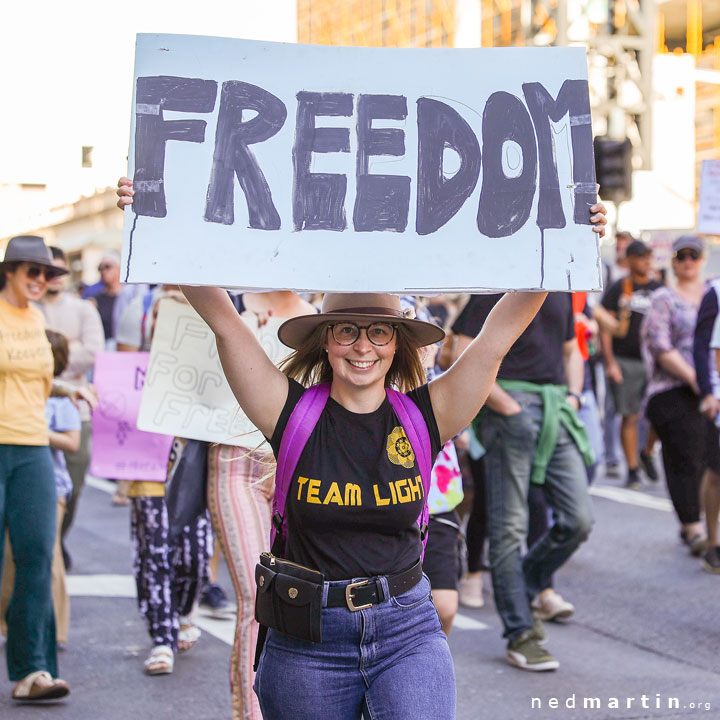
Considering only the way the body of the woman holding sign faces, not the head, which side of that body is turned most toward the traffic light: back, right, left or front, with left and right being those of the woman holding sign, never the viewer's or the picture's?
back

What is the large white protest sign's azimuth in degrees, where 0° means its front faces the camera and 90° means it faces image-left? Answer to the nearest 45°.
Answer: approximately 0°

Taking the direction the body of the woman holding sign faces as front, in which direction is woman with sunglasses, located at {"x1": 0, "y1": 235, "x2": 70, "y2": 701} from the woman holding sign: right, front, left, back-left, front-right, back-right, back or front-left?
back-right

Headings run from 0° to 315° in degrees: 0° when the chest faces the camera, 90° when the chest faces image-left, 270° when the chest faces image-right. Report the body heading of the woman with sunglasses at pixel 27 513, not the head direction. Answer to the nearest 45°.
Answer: approximately 315°

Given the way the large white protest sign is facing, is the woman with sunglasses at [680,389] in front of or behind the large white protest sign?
behind

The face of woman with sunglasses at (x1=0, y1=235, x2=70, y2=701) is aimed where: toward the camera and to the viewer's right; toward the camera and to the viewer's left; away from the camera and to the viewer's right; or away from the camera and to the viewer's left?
toward the camera and to the viewer's right

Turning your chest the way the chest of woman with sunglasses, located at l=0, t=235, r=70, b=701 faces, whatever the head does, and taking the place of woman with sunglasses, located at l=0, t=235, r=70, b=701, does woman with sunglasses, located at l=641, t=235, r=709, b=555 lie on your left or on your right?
on your left

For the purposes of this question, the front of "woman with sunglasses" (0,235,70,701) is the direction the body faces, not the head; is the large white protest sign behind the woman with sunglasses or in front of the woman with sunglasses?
in front

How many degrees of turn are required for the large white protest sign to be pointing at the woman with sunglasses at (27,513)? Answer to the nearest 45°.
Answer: approximately 135° to its right
